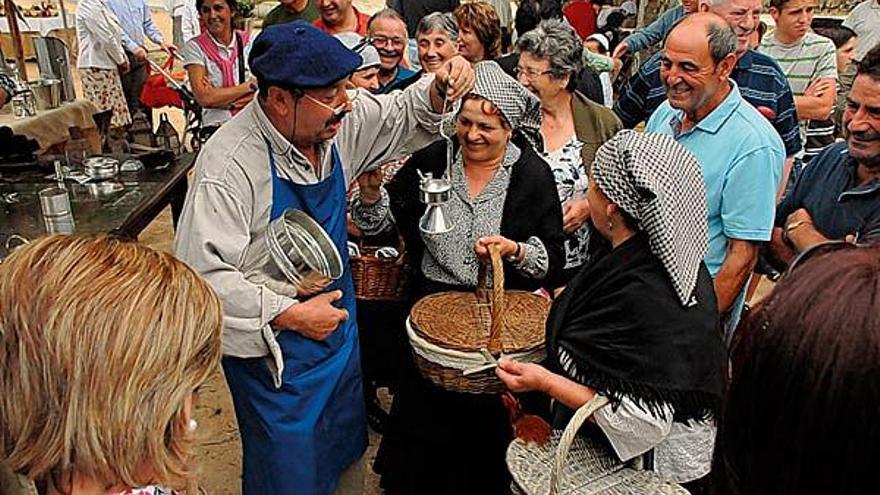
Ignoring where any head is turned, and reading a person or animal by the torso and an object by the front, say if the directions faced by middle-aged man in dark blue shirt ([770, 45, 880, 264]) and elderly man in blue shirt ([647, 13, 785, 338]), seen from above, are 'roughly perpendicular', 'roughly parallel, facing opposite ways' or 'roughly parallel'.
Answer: roughly parallel

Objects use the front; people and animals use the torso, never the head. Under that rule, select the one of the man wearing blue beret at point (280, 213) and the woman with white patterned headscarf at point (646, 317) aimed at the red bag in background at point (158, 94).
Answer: the woman with white patterned headscarf

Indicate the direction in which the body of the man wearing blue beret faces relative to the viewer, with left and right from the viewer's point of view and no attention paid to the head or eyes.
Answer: facing the viewer and to the right of the viewer

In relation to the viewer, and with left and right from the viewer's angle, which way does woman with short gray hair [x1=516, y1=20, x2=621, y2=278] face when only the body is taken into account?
facing the viewer and to the left of the viewer

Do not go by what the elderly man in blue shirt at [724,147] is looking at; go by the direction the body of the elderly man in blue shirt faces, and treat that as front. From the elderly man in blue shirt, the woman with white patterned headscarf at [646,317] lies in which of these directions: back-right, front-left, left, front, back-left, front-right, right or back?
front-left

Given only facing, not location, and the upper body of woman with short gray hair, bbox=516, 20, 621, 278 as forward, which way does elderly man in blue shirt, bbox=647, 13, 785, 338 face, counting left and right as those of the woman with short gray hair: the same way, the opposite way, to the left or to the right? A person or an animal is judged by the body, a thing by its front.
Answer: the same way

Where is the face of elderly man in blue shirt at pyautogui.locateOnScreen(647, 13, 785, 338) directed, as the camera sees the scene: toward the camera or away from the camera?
toward the camera

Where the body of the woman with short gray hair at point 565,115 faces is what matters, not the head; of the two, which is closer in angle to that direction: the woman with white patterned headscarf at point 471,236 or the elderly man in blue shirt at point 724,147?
the woman with white patterned headscarf

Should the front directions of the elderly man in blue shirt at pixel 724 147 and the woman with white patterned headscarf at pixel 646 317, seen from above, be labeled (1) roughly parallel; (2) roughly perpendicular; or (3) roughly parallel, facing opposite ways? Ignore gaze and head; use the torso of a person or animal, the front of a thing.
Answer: roughly perpendicular

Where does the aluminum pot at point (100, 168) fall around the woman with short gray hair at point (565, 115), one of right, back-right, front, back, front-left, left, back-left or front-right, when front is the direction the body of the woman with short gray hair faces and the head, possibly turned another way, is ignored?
front-right

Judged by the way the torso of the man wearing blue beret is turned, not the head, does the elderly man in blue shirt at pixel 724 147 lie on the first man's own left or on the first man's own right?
on the first man's own left

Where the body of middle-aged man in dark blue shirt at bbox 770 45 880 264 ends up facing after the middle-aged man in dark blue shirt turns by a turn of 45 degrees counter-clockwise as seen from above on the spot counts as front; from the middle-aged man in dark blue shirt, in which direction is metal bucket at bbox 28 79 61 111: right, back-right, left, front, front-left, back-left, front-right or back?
right

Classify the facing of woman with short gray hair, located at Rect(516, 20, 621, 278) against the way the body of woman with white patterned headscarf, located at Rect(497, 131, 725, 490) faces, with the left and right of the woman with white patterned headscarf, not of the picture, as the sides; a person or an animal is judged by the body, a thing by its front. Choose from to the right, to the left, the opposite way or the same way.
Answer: to the left

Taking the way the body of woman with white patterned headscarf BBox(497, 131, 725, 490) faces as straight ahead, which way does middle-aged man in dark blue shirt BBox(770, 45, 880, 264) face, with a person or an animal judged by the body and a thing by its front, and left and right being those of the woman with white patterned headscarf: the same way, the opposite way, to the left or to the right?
to the left

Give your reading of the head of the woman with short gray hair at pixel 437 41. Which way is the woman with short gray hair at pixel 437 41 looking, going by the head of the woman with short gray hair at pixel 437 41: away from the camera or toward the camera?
toward the camera

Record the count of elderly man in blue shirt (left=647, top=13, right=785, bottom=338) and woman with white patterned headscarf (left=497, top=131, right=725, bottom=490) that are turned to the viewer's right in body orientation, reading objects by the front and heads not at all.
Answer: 0

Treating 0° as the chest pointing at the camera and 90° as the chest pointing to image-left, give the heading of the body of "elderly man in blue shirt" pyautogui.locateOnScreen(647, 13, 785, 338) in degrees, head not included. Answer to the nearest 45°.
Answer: approximately 45°

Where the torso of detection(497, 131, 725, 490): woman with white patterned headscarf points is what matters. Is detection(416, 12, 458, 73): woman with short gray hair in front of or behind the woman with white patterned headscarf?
in front
